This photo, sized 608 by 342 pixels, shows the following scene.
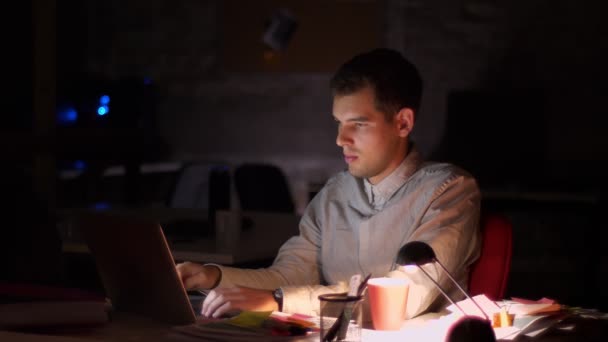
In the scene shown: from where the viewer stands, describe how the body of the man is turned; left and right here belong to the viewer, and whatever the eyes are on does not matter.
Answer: facing the viewer and to the left of the viewer

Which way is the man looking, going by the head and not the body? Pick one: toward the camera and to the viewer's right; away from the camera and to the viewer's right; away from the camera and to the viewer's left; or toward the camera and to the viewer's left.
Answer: toward the camera and to the viewer's left

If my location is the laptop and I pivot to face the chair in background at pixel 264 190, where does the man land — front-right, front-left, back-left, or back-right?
front-right

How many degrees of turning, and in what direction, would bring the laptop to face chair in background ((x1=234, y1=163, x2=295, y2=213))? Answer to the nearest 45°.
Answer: approximately 45° to its left

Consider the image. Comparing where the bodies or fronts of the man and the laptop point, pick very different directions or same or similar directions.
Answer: very different directions

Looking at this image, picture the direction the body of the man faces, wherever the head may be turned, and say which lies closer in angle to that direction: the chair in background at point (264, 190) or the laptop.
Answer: the laptop

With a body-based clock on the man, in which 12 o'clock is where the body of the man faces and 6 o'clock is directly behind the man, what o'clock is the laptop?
The laptop is roughly at 12 o'clock from the man.

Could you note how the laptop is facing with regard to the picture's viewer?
facing away from the viewer and to the right of the viewer

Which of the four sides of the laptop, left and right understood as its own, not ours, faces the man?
front
